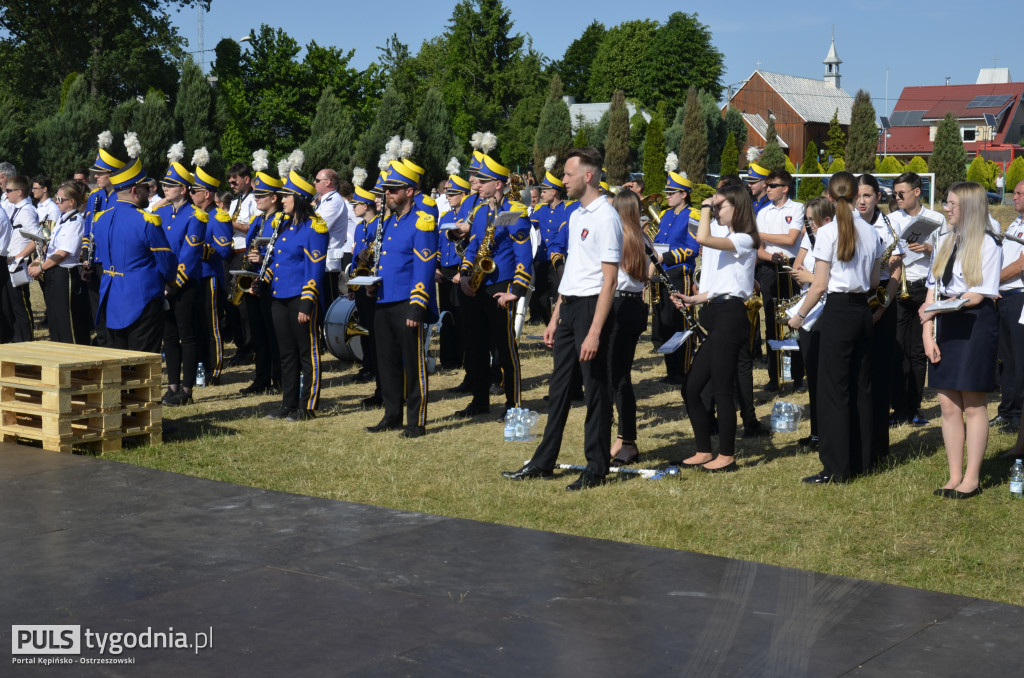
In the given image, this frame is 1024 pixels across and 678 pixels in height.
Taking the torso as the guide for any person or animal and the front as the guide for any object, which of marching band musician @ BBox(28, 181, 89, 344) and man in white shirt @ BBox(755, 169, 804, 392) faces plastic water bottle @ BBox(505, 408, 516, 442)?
the man in white shirt

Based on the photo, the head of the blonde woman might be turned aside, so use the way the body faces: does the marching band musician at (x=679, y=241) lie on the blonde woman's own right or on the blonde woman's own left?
on the blonde woman's own right

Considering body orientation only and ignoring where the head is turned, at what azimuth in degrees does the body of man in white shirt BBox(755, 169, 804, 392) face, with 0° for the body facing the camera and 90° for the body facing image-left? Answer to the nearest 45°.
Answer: approximately 45°

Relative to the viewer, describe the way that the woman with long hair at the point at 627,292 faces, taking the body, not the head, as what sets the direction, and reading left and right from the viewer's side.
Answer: facing away from the viewer and to the left of the viewer

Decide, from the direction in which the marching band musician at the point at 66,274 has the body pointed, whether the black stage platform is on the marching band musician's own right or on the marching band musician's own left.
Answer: on the marching band musician's own left

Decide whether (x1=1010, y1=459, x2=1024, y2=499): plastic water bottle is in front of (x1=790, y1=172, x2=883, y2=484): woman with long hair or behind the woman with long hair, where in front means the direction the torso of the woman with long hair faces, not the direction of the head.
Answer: behind

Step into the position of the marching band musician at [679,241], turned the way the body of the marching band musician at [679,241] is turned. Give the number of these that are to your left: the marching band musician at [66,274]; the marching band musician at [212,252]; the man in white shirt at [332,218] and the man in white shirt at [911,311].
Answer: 1
